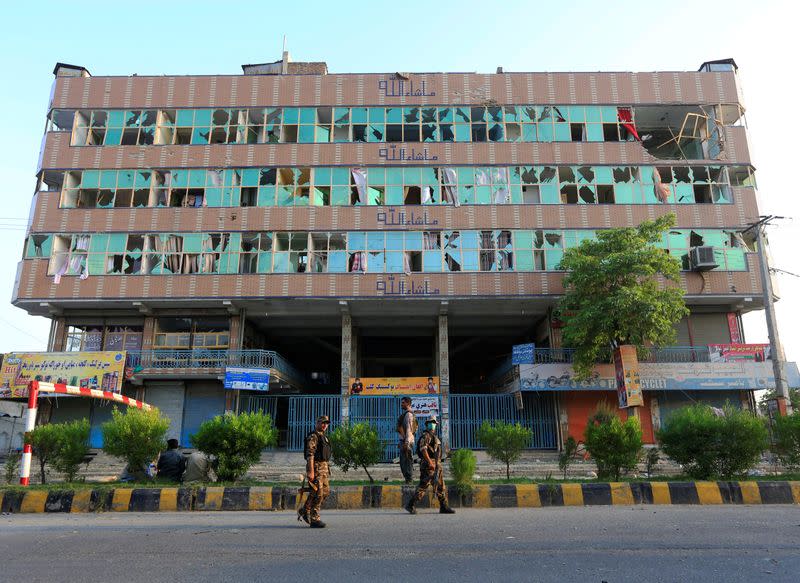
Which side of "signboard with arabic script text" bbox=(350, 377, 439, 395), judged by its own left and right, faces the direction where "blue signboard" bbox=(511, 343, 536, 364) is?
left

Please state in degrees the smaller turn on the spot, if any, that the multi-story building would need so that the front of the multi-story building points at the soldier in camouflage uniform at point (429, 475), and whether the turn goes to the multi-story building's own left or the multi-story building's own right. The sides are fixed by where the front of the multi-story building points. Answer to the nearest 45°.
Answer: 0° — it already faces them

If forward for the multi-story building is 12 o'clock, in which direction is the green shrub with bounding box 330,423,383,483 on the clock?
The green shrub is roughly at 12 o'clock from the multi-story building.

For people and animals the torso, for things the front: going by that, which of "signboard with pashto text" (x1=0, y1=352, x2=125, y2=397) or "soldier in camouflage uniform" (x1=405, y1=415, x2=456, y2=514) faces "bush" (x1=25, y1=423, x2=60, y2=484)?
the signboard with pashto text

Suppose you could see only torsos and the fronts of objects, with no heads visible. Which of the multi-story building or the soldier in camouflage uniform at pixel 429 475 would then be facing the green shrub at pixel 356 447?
the multi-story building

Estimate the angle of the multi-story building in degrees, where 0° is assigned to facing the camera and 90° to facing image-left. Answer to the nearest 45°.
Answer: approximately 0°

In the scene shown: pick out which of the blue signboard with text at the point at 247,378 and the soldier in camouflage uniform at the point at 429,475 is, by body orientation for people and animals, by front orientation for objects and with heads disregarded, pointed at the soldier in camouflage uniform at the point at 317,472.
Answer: the blue signboard with text

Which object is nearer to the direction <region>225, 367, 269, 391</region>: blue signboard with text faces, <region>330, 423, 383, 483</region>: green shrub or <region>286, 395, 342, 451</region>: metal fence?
the green shrub
